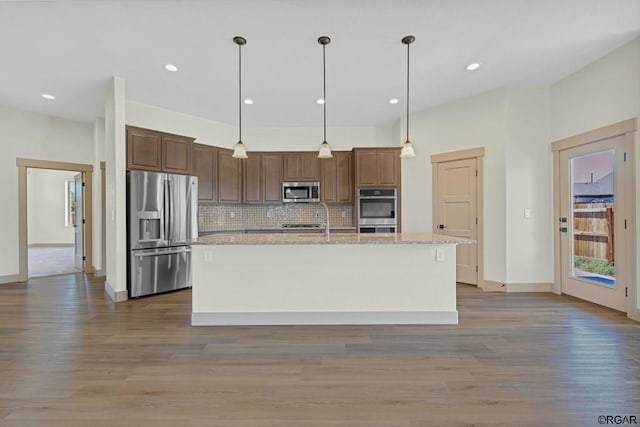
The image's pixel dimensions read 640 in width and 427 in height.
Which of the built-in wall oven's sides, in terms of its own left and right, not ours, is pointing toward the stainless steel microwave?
right

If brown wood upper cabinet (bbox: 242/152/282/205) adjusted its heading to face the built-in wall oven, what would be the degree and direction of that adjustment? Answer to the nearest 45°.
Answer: approximately 45° to its left

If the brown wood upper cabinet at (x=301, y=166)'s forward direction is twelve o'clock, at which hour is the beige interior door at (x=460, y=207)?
The beige interior door is roughly at 10 o'clock from the brown wood upper cabinet.

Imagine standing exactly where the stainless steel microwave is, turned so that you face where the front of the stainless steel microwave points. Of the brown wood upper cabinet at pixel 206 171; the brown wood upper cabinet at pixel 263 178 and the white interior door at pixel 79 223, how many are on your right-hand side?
3

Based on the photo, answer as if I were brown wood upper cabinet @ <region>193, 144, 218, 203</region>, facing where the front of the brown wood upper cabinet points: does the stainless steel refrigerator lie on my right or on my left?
on my right

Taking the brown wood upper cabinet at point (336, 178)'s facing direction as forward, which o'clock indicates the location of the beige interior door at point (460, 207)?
The beige interior door is roughly at 10 o'clock from the brown wood upper cabinet.

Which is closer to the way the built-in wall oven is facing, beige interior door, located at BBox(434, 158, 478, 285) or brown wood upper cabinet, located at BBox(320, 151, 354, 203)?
the beige interior door
